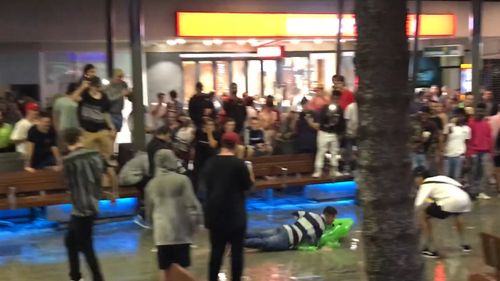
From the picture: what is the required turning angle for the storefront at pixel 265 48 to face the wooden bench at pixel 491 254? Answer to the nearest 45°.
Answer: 0° — it already faces it

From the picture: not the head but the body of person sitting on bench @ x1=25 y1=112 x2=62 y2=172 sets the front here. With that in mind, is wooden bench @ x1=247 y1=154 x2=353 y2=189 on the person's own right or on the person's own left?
on the person's own left

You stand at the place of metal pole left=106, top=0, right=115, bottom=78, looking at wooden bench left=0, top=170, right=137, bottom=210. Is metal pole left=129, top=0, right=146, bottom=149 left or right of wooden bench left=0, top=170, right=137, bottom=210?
left

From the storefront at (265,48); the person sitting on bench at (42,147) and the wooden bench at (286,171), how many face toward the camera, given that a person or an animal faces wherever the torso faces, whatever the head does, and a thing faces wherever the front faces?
3

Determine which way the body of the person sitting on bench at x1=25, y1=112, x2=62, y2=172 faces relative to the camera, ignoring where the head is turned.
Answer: toward the camera

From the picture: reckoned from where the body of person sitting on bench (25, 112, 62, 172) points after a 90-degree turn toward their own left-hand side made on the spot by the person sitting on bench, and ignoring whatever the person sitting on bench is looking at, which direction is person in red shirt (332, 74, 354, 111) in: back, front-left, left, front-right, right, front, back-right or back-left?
front

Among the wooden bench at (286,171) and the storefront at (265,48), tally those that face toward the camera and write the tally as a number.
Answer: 2

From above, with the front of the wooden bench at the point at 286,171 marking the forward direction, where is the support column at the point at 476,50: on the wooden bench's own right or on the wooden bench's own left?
on the wooden bench's own left

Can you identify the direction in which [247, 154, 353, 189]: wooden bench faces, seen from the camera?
facing the viewer
